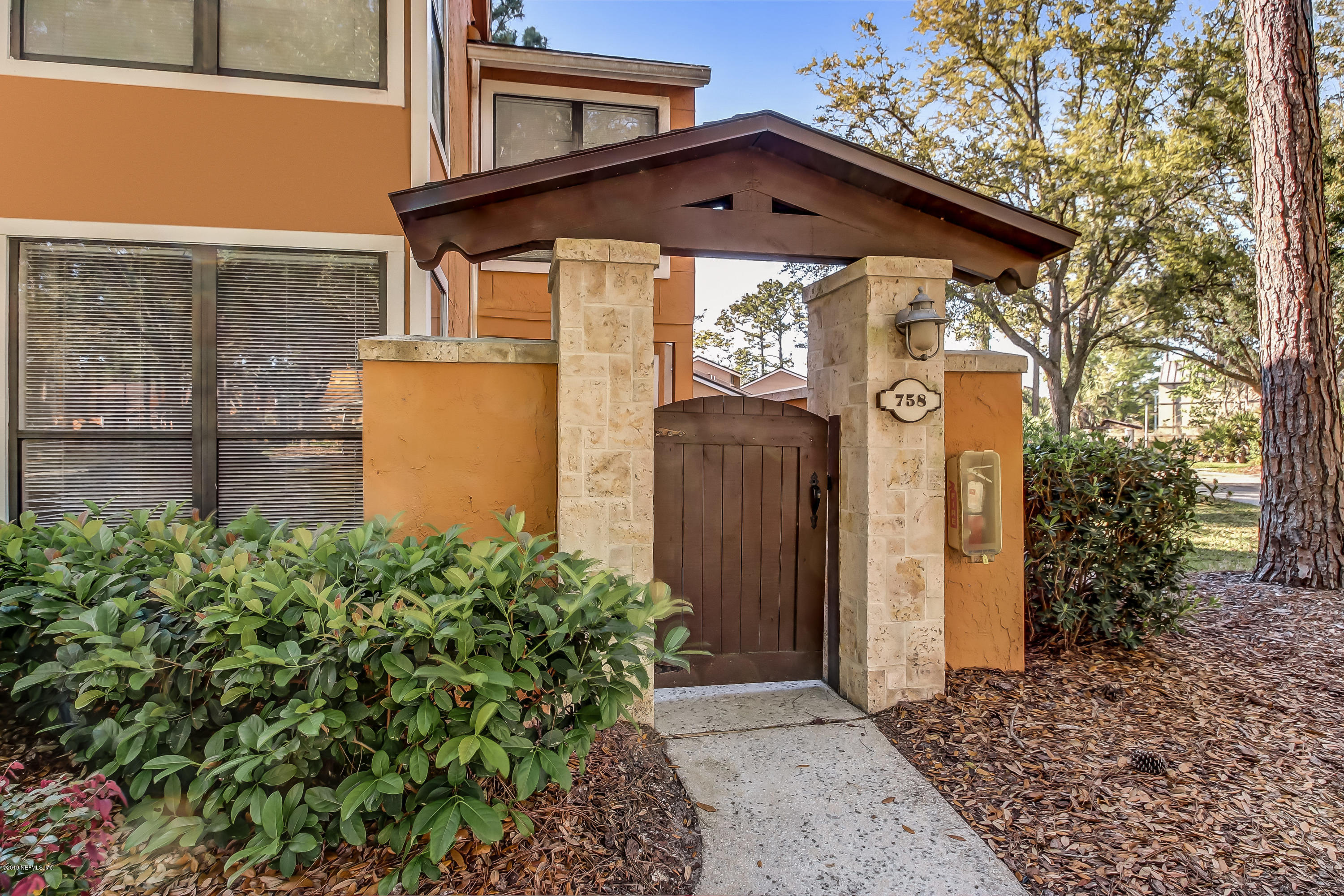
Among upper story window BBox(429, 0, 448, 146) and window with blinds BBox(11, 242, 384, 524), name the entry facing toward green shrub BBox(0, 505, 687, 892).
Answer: the window with blinds

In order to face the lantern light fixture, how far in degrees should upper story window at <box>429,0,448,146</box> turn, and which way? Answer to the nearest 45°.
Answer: approximately 45° to its right

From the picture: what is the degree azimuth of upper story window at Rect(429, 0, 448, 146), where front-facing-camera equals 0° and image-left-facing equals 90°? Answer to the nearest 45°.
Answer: approximately 270°

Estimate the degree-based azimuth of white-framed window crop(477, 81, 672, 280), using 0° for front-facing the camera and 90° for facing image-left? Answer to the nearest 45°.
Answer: approximately 0°

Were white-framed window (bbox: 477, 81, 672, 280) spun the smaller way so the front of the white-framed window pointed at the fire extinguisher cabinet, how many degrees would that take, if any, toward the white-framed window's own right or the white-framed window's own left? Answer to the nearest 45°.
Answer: approximately 45° to the white-framed window's own left

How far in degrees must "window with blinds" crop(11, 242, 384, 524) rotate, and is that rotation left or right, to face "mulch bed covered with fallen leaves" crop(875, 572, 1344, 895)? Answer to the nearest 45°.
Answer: approximately 45° to its left
